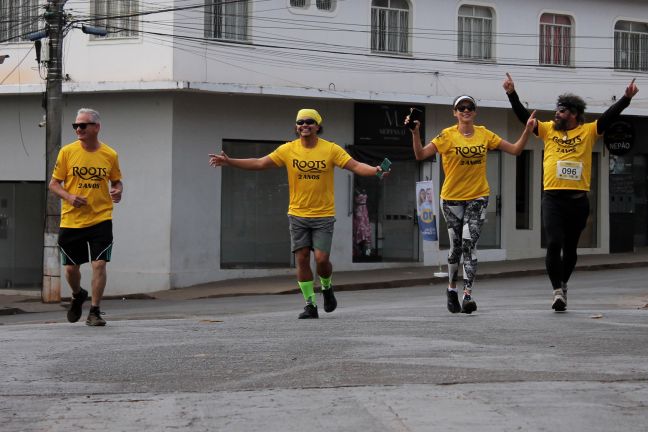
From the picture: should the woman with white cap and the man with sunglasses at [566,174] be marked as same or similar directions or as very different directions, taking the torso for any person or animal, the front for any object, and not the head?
same or similar directions

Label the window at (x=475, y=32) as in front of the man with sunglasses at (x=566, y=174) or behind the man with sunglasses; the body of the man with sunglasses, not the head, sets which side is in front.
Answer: behind

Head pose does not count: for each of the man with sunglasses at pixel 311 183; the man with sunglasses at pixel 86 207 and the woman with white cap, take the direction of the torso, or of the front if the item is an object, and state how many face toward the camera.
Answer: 3

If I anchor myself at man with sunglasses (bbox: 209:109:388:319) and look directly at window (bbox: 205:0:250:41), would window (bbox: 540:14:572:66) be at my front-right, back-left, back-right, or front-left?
front-right

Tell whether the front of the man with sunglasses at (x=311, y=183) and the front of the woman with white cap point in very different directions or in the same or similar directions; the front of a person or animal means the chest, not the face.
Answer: same or similar directions

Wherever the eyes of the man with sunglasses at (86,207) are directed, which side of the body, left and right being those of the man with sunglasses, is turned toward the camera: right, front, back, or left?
front

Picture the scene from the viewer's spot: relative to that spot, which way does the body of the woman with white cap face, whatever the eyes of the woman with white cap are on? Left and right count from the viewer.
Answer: facing the viewer

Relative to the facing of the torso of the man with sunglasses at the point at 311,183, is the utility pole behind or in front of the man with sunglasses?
behind

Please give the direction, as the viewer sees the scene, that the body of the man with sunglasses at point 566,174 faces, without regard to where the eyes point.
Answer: toward the camera

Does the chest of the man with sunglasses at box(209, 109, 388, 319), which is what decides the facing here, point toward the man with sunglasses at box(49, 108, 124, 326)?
no

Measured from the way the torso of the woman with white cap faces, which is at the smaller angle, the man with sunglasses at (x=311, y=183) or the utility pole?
the man with sunglasses

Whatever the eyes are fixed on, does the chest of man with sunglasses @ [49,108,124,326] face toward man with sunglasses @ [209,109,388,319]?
no

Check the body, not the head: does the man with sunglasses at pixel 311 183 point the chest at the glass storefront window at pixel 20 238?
no
